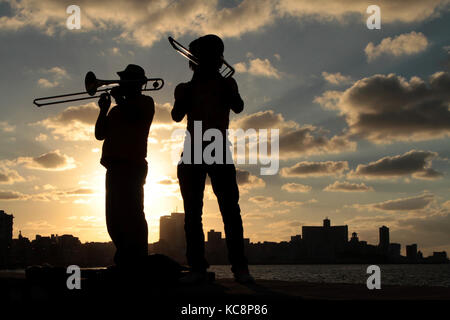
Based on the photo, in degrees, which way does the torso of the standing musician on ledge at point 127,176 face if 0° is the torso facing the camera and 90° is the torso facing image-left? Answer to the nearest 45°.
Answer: approximately 90°

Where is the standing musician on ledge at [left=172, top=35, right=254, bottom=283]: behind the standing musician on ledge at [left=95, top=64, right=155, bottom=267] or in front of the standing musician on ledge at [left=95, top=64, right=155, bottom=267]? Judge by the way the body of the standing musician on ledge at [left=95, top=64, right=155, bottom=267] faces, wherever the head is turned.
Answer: behind
